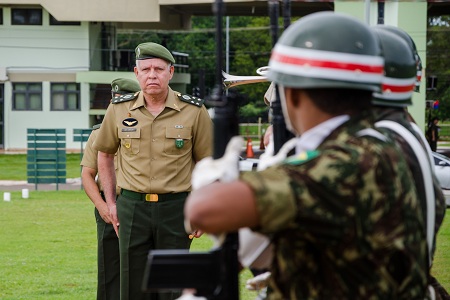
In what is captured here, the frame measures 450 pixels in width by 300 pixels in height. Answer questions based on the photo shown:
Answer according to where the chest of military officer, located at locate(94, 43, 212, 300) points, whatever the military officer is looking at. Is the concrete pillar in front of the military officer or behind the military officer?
behind

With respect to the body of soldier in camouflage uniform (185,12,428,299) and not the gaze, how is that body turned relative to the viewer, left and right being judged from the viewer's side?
facing away from the viewer and to the left of the viewer

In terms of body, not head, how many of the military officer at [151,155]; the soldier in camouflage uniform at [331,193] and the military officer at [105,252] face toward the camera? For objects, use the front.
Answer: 2

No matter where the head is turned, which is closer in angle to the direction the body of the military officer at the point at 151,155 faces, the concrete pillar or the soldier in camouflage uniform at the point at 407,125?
the soldier in camouflage uniform

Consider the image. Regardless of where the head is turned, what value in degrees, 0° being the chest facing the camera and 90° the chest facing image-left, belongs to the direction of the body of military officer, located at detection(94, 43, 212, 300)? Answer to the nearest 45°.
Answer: approximately 0°

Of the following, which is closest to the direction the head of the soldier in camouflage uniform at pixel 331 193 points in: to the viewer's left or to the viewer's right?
to the viewer's left

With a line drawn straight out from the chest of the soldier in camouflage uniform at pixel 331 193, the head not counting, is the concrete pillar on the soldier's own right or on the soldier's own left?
on the soldier's own right

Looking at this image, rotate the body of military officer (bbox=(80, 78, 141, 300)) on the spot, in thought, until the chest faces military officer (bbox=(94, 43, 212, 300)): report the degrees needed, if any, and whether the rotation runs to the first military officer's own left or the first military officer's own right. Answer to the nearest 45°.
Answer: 0° — they already face them

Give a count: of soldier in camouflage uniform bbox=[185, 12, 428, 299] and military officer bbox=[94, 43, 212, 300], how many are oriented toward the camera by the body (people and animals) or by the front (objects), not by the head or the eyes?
1
